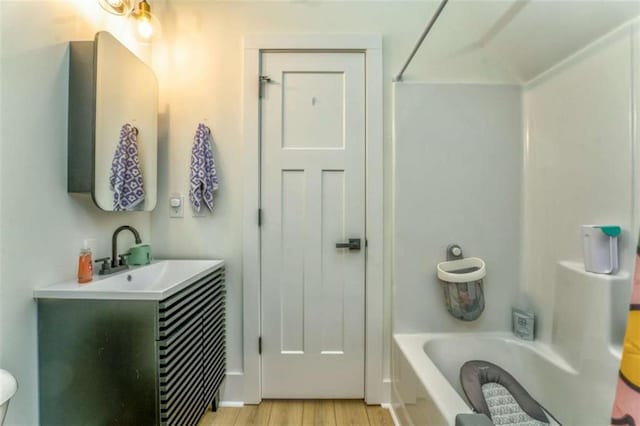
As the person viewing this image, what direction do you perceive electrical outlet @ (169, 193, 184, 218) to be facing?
facing the viewer

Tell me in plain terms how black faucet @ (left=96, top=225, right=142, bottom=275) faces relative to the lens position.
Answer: facing the viewer and to the right of the viewer

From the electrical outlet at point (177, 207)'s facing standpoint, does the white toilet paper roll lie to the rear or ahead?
ahead

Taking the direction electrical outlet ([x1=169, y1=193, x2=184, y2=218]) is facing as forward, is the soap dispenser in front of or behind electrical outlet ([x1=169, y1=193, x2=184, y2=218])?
in front

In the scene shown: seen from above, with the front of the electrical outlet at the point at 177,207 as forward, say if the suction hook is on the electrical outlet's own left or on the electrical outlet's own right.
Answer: on the electrical outlet's own left
